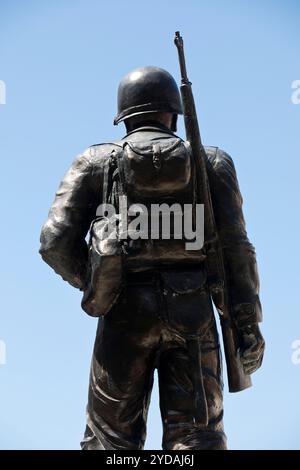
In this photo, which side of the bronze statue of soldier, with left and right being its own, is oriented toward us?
back
